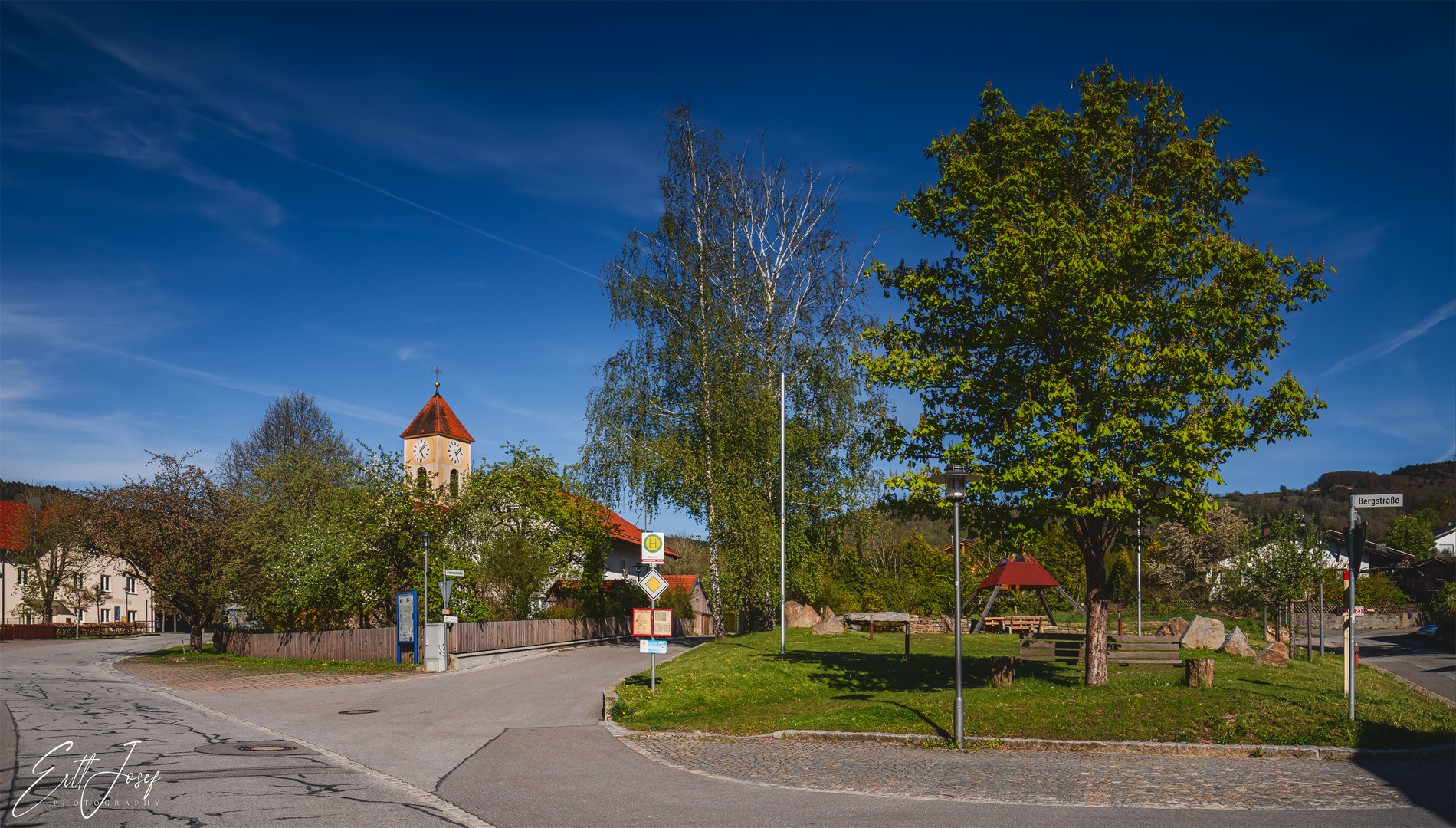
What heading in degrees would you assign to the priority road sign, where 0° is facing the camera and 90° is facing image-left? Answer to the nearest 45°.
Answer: approximately 0°

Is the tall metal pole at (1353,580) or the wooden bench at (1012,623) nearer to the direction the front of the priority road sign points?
the tall metal pole

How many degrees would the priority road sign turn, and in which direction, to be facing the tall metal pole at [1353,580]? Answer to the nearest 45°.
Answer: approximately 45° to its left

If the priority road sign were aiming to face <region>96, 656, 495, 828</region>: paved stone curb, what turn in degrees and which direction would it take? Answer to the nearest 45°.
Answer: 0° — it already faces it

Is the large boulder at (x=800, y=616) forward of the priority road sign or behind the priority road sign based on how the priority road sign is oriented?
behind

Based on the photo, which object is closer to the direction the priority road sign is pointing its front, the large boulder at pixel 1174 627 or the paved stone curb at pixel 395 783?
the paved stone curb

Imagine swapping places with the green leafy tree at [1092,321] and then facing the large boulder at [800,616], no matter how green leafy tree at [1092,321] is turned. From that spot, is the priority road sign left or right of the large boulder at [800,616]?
left

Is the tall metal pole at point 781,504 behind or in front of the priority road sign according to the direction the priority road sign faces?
behind
